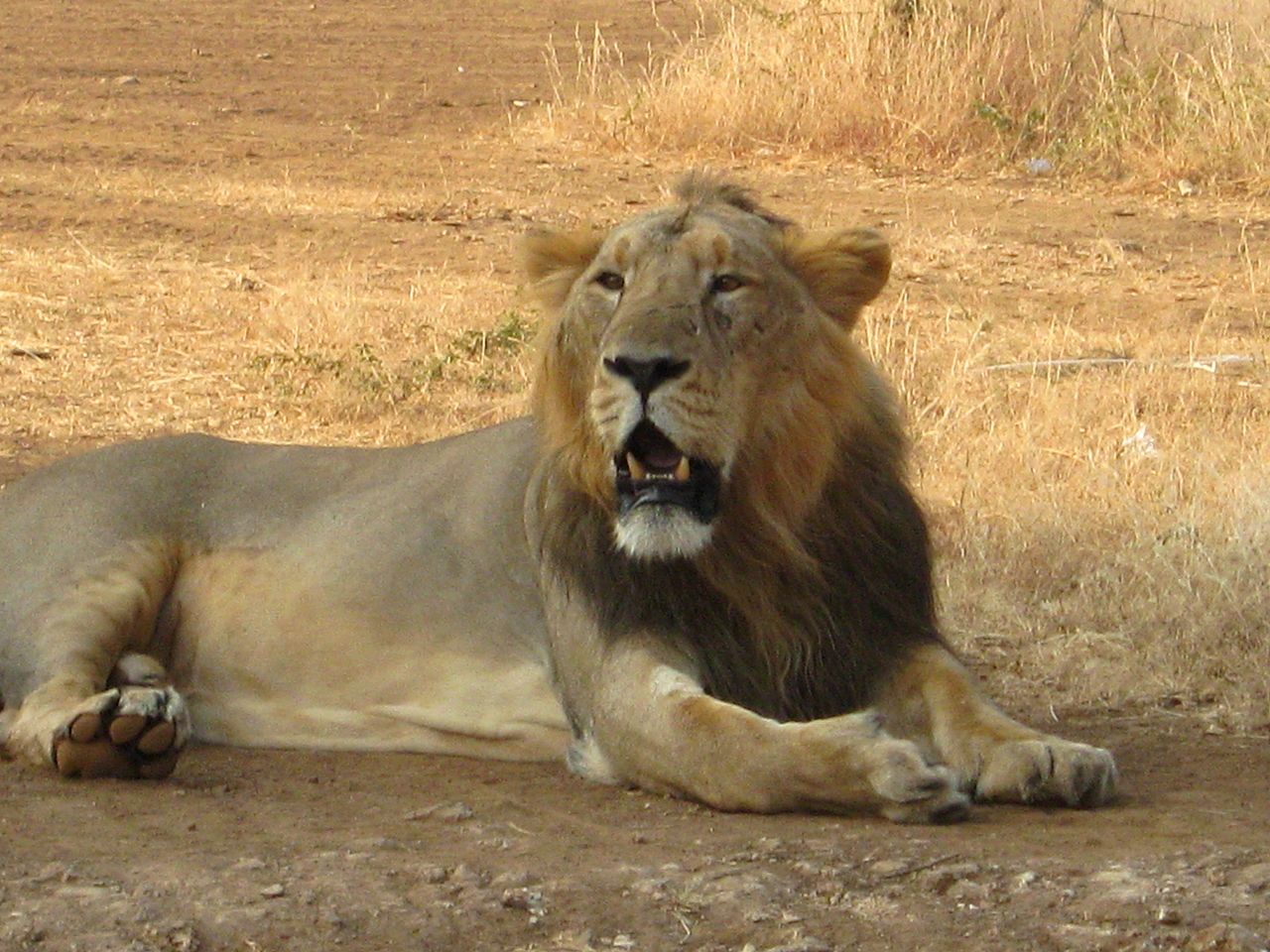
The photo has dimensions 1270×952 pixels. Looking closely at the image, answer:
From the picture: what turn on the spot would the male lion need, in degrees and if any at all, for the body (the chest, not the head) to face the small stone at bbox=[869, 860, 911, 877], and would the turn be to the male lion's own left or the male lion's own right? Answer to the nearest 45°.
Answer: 0° — it already faces it

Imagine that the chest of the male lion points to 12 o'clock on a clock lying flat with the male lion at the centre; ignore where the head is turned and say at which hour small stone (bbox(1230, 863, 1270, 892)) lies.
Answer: The small stone is roughly at 12 o'clock from the male lion.

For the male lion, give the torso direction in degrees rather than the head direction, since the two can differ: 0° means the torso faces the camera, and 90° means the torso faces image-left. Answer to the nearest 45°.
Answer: approximately 315°

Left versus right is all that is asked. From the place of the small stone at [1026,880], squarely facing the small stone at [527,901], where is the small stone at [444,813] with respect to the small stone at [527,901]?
right

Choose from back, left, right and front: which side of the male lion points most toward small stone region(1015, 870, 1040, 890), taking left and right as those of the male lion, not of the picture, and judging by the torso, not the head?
front
